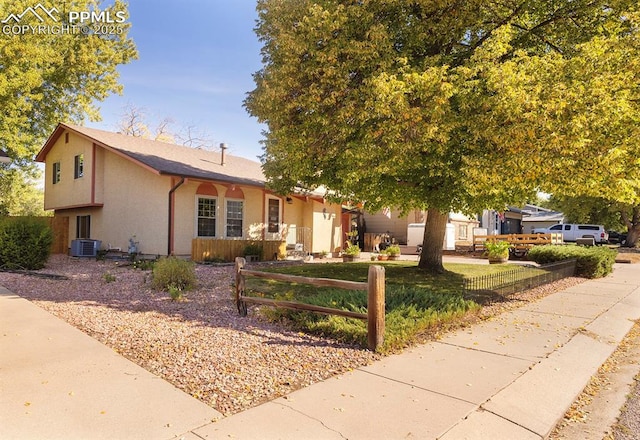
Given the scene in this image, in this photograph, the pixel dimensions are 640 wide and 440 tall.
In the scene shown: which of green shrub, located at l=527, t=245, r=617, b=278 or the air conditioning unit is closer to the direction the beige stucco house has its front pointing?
the green shrub

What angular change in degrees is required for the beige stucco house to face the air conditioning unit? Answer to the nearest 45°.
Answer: approximately 135° to its right

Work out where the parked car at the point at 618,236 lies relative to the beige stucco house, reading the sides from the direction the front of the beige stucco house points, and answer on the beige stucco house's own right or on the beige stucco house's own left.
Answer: on the beige stucco house's own left

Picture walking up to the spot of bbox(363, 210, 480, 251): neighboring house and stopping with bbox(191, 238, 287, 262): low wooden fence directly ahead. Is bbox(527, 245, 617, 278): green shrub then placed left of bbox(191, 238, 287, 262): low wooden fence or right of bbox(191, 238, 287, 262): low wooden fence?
left

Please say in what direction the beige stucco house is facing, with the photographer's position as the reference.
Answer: facing the viewer and to the right of the viewer

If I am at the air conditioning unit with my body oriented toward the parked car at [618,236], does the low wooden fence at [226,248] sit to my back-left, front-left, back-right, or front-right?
front-right

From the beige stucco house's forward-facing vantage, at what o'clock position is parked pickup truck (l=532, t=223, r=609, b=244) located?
The parked pickup truck is roughly at 10 o'clock from the beige stucco house.
